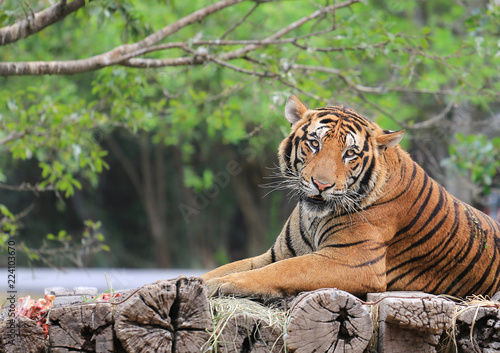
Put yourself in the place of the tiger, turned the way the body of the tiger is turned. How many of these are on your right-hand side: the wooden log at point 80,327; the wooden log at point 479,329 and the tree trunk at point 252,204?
1

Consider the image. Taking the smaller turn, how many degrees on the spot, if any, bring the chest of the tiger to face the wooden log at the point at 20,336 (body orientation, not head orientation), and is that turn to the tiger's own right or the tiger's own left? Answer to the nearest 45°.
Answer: approximately 45° to the tiger's own left

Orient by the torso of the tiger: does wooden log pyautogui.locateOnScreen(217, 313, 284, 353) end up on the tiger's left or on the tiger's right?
on the tiger's left

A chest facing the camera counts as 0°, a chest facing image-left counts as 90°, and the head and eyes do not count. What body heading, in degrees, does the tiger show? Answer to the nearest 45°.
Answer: approximately 90°

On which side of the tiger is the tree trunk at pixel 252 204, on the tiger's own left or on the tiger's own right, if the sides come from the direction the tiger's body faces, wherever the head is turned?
on the tiger's own right

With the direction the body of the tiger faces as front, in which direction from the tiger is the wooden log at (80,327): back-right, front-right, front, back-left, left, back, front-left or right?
front-left
